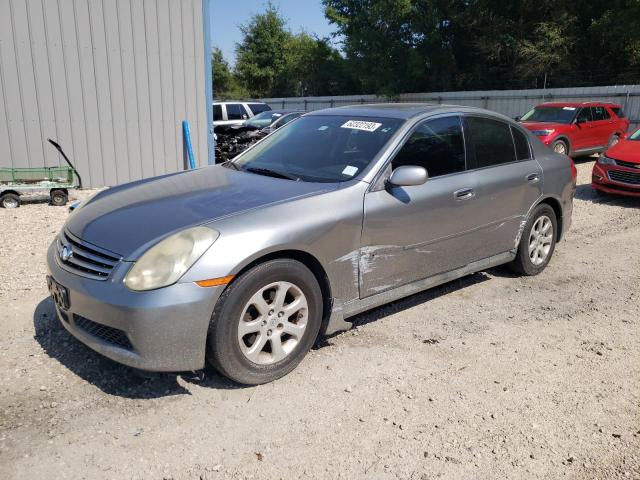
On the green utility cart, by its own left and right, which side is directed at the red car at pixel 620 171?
front

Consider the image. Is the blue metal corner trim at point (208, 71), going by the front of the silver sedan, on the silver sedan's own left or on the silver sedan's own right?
on the silver sedan's own right

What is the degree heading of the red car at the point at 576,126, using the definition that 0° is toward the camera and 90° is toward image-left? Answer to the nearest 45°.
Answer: approximately 45°

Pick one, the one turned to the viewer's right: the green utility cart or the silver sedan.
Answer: the green utility cart

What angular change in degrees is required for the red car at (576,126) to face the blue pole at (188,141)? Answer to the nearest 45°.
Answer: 0° — it already faces it

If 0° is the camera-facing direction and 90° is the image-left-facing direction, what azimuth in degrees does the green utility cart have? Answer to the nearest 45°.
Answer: approximately 270°

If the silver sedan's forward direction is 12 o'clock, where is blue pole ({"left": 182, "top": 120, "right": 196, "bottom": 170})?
The blue pole is roughly at 4 o'clock from the silver sedan.

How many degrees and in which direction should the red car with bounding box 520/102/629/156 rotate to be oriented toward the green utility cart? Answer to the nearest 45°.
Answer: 0° — it already faces it

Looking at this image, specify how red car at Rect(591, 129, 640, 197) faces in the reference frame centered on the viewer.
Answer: facing the viewer and to the left of the viewer

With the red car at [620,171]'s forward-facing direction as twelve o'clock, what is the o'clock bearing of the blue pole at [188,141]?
The blue pole is roughly at 1 o'clock from the red car.

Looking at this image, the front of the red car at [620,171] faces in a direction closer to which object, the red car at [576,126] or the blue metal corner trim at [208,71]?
the blue metal corner trim

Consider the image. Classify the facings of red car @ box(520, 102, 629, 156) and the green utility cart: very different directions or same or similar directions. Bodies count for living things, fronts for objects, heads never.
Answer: very different directions

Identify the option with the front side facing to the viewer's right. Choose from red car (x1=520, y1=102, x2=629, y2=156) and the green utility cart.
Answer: the green utility cart

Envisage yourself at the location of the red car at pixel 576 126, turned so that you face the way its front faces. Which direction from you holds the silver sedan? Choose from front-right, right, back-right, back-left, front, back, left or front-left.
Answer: front-left

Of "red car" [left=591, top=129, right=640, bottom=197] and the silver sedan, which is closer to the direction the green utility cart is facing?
the red car

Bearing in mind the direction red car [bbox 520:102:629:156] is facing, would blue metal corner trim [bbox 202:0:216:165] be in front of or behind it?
in front

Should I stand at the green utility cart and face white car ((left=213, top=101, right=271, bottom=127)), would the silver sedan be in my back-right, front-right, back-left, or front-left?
back-right
